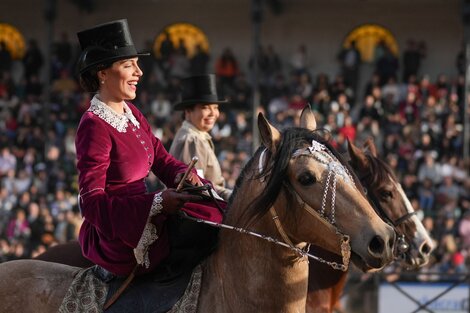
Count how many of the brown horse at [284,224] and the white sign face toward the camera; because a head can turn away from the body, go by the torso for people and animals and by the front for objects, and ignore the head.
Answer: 1

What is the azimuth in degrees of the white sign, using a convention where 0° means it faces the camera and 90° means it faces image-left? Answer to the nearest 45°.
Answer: approximately 0°

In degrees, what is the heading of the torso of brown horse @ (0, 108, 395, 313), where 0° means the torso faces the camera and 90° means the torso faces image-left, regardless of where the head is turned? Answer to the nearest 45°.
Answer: approximately 270°

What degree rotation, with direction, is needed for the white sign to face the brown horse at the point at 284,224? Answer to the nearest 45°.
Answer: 0° — it already faces it

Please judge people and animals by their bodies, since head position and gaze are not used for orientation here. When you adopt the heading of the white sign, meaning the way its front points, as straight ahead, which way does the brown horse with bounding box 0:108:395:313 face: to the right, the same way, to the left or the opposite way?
to the left
